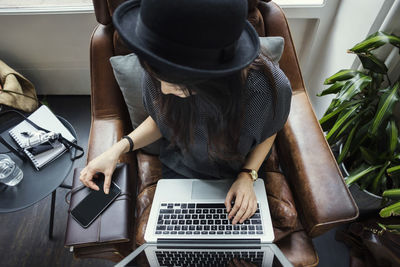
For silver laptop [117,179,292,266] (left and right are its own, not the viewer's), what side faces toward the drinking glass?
left

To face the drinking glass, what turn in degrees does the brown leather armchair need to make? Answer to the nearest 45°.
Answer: approximately 90° to its right

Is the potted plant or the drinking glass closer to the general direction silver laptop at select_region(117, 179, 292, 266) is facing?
the potted plant

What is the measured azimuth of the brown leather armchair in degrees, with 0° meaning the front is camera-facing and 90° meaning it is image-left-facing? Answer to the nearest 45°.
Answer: approximately 0°

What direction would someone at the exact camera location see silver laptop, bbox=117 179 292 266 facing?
facing away from the viewer

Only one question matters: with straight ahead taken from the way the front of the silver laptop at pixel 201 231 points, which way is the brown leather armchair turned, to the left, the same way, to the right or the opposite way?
the opposite way

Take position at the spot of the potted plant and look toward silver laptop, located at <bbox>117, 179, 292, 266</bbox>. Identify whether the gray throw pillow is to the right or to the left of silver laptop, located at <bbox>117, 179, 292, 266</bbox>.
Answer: right
